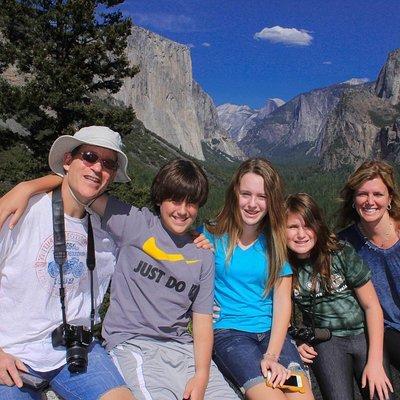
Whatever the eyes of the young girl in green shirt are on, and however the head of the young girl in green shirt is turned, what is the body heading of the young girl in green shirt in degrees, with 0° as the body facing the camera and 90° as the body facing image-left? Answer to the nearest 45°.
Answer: approximately 0°

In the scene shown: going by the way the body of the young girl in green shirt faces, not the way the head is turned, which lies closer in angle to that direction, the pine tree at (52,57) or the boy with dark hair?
the boy with dark hair

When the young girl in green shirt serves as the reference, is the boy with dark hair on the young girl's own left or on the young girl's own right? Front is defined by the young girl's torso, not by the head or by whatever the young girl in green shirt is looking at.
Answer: on the young girl's own right

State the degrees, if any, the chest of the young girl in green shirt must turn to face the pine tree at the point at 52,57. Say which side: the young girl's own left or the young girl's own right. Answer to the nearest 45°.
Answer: approximately 135° to the young girl's own right
